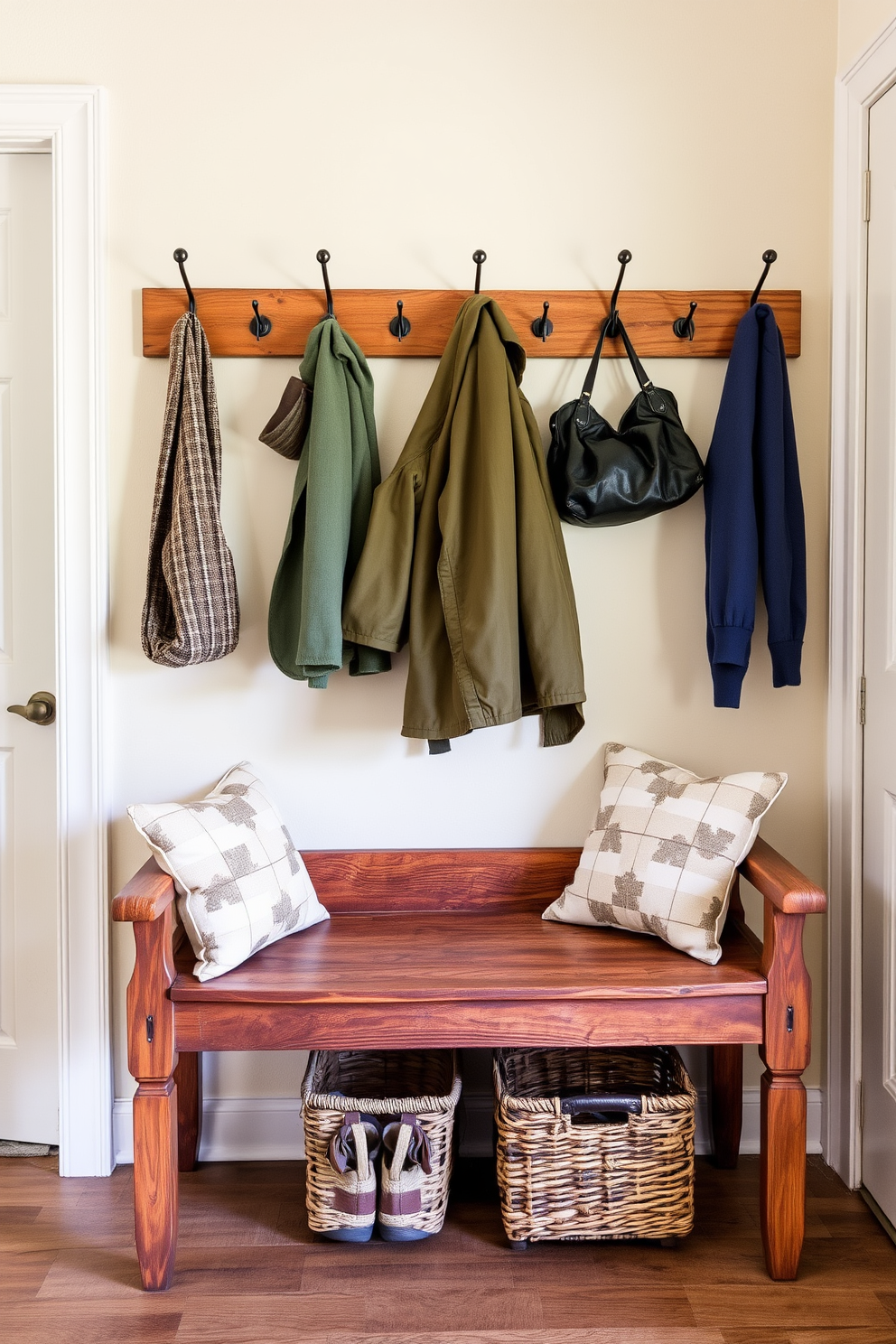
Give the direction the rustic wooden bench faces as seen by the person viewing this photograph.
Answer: facing the viewer

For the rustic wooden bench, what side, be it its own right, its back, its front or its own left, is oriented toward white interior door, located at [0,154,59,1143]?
right

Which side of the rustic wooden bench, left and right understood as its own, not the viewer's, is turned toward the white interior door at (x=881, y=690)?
left
